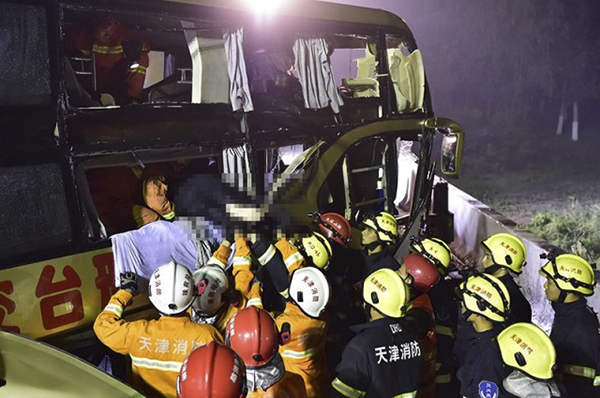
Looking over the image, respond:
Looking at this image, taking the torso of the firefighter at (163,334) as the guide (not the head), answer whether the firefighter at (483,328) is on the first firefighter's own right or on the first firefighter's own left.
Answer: on the first firefighter's own right

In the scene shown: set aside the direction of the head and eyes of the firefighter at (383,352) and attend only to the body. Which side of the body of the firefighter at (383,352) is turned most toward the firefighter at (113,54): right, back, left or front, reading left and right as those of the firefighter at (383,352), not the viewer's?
front

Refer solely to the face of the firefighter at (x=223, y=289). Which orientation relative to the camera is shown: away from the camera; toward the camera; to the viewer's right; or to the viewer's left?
away from the camera

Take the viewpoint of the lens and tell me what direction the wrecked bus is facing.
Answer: facing away from the viewer and to the right of the viewer

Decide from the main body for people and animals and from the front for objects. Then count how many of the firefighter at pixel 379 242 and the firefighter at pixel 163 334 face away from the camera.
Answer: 1

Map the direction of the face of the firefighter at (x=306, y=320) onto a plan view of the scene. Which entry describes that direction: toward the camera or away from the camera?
away from the camera

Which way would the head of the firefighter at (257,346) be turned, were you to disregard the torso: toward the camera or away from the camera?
away from the camera

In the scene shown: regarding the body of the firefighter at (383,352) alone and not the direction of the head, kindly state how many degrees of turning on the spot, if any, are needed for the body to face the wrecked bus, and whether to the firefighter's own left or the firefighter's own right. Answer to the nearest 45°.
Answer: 0° — they already face it

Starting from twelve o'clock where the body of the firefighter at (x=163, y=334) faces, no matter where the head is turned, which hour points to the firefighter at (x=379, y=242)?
the firefighter at (x=379, y=242) is roughly at 2 o'clock from the firefighter at (x=163, y=334).

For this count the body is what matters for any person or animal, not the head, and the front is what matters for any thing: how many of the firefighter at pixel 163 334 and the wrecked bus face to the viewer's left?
0

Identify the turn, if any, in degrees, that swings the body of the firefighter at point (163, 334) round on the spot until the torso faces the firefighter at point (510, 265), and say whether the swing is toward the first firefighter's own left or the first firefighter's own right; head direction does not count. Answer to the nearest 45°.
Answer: approximately 90° to the first firefighter's own right

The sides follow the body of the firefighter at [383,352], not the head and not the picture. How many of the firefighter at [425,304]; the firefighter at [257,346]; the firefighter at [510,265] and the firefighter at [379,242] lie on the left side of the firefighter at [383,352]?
1

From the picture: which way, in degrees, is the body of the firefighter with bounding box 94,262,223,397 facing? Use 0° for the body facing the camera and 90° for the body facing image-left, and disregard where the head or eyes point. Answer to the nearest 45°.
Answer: approximately 180°

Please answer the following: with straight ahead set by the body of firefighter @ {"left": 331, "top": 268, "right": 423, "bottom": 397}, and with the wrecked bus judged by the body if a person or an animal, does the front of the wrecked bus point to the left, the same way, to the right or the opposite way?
to the right

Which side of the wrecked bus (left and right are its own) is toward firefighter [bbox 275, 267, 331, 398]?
right

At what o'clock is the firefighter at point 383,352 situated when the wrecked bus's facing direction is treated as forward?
The firefighter is roughly at 3 o'clock from the wrecked bus.

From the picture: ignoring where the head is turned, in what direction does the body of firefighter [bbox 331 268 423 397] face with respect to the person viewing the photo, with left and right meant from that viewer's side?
facing away from the viewer and to the left of the viewer

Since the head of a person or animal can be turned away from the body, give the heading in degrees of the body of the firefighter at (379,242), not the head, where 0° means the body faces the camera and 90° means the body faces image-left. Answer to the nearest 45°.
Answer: approximately 90°

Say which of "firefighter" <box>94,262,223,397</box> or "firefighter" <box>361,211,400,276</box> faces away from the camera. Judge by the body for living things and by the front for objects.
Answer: "firefighter" <box>94,262,223,397</box>
